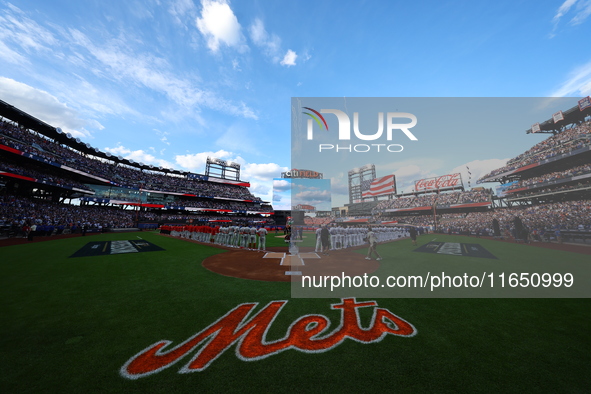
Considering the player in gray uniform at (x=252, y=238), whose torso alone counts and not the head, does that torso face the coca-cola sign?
no

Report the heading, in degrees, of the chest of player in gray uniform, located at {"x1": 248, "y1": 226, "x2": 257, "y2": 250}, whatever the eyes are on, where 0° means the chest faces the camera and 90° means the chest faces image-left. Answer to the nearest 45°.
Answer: approximately 180°
